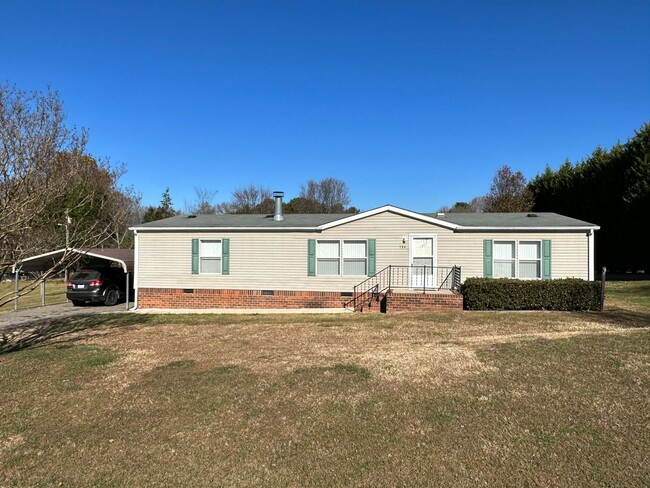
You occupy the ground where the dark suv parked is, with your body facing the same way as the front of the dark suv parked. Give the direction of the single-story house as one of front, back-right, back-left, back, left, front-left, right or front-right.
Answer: right

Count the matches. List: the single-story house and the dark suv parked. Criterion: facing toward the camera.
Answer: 1

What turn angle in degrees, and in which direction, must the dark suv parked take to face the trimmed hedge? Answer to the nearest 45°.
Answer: approximately 90° to its right

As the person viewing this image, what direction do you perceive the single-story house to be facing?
facing the viewer

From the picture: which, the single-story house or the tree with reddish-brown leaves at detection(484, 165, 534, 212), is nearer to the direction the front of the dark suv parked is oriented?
the tree with reddish-brown leaves

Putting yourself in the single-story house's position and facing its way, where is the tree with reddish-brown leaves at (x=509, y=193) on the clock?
The tree with reddish-brown leaves is roughly at 7 o'clock from the single-story house.

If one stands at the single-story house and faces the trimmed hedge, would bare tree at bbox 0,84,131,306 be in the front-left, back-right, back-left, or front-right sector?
back-right

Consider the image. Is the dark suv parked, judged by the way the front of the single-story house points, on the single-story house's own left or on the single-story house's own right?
on the single-story house's own right

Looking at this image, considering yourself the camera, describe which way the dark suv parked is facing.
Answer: facing away from the viewer and to the right of the viewer

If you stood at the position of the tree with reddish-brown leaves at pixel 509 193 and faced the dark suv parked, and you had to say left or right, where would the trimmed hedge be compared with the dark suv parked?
left

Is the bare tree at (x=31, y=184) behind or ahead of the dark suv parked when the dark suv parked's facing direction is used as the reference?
behind

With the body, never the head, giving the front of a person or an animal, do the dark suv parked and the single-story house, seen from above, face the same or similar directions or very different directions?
very different directions
